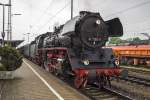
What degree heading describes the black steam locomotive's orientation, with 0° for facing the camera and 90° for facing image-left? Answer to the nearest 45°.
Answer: approximately 315°

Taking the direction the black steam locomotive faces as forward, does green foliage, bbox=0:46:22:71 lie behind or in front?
behind
